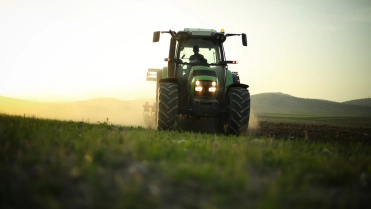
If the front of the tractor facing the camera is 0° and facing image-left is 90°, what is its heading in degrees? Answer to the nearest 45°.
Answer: approximately 0°
